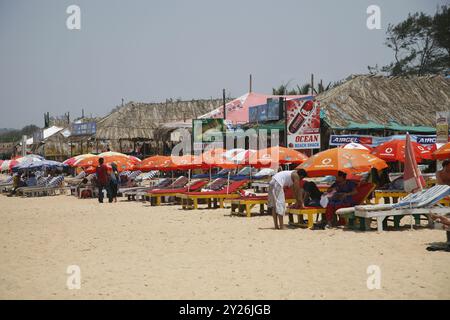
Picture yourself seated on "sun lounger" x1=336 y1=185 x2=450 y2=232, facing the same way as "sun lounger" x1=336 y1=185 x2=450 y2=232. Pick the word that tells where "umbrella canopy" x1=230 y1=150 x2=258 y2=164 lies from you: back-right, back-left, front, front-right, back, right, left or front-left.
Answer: right

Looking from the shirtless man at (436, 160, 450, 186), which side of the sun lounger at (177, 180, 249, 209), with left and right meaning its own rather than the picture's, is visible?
left

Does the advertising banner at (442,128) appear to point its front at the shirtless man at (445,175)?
yes

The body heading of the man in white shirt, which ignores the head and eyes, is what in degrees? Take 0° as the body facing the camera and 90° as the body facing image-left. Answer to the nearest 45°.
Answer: approximately 270°

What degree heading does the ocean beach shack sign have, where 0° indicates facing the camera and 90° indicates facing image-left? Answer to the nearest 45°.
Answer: approximately 0°
